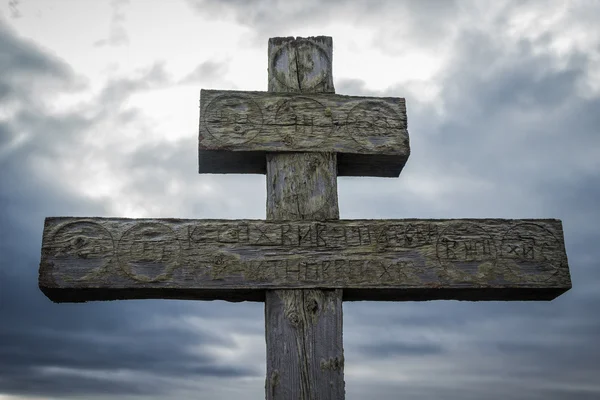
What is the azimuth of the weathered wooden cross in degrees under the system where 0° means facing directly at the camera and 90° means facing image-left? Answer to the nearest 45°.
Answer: approximately 0°
